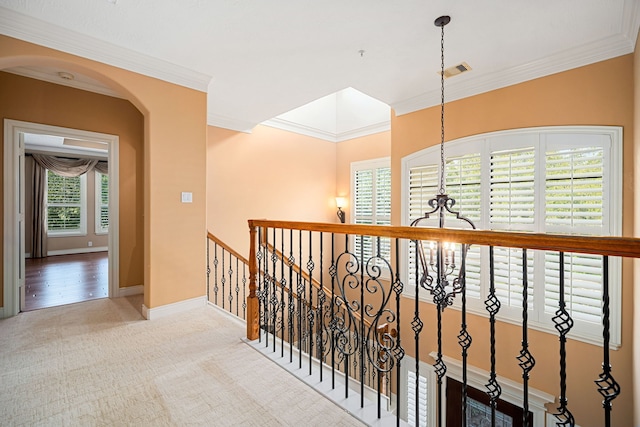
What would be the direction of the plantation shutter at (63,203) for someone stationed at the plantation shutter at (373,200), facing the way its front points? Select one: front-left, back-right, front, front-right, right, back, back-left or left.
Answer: front-right

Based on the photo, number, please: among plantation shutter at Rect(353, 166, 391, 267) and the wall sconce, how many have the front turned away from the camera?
0

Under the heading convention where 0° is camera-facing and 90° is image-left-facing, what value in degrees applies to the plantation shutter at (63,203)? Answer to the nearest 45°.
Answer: approximately 0°

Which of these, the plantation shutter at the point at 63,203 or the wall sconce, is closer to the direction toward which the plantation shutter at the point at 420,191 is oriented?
the plantation shutter

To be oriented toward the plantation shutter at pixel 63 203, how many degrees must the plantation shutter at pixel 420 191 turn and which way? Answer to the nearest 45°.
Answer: approximately 45° to its right

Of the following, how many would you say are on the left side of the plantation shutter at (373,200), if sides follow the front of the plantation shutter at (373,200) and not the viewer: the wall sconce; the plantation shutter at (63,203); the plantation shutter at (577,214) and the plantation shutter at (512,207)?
2

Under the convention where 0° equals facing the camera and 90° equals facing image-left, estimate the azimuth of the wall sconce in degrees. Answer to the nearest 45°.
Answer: approximately 45°

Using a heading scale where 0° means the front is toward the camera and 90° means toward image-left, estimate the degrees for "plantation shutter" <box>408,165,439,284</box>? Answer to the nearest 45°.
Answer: approximately 45°
